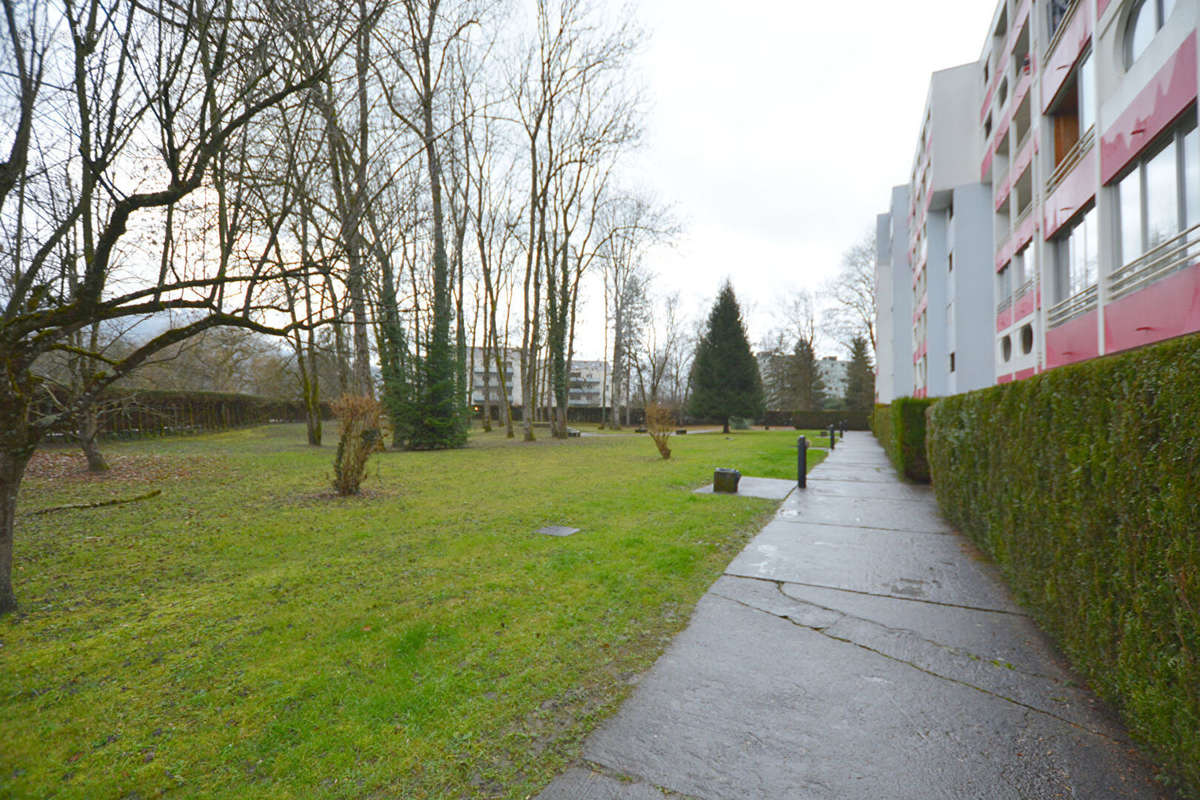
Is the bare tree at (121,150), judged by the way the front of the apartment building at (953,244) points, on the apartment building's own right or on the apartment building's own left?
on the apartment building's own left

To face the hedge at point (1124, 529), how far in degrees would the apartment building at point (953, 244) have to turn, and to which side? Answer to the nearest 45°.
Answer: approximately 90° to its left

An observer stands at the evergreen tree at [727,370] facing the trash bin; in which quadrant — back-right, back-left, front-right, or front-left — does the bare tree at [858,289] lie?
back-left

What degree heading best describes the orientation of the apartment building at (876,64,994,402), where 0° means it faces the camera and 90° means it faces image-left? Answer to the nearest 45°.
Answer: approximately 90°

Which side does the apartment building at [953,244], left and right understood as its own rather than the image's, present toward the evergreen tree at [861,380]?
right

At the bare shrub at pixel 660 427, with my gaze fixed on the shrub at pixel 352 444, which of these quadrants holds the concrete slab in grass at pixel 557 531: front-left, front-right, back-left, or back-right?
front-left

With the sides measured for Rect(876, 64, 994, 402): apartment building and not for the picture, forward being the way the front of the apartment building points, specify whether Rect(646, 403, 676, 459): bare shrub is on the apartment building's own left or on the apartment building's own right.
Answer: on the apartment building's own left

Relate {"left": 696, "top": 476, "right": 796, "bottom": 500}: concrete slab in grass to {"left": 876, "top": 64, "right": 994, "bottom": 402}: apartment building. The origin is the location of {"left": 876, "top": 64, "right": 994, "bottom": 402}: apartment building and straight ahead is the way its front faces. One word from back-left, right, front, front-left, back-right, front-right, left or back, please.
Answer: left
